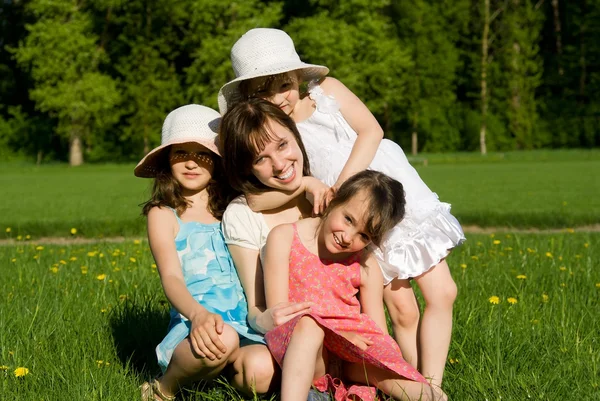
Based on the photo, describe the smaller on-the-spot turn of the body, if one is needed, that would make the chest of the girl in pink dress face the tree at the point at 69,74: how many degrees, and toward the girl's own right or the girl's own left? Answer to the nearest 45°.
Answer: approximately 180°

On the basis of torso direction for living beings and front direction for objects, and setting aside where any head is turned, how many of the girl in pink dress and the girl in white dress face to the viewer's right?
0

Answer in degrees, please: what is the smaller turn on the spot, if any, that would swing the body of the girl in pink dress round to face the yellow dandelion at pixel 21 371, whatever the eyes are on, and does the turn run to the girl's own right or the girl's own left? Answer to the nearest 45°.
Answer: approximately 90° to the girl's own right

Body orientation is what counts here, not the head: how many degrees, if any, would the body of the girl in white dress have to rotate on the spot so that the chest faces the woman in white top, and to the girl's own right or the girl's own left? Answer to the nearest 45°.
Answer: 0° — they already face them

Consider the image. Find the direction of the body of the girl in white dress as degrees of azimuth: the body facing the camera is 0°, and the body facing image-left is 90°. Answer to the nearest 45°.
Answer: approximately 45°

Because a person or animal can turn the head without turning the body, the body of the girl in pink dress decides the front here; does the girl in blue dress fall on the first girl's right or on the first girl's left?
on the first girl's right

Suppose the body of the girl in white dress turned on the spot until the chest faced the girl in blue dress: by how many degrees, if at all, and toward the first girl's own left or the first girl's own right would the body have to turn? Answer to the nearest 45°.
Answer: approximately 45° to the first girl's own right

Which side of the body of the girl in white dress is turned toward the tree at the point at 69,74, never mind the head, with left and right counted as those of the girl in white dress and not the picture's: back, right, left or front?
right

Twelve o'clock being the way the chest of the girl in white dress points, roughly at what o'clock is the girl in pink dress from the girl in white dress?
The girl in pink dress is roughly at 11 o'clock from the girl in white dress.
